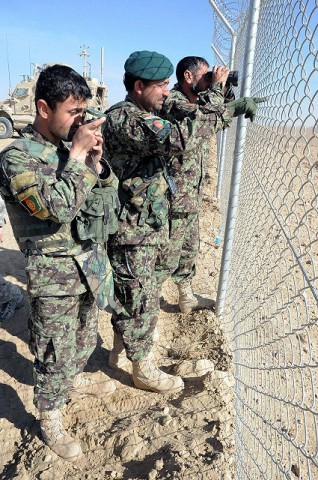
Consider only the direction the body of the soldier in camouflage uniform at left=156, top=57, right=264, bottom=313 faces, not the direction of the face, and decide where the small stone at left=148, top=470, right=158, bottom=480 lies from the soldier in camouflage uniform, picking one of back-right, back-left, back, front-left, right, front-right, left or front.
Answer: right

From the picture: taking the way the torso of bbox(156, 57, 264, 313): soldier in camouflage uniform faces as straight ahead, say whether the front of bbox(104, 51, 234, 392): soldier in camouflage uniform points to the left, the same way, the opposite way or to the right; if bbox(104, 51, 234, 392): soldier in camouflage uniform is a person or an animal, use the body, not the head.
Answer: the same way

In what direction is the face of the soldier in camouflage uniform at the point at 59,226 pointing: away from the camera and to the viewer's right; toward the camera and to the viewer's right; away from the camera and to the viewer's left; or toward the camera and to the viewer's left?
toward the camera and to the viewer's right

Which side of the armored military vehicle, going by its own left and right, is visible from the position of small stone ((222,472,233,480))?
left

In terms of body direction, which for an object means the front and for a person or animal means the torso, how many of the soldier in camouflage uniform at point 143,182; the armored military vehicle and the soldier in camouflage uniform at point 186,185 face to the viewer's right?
2

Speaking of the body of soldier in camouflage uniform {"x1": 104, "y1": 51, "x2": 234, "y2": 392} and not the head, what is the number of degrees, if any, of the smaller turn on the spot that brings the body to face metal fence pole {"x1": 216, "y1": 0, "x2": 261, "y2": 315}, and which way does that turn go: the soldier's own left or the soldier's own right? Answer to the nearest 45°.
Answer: approximately 45° to the soldier's own left

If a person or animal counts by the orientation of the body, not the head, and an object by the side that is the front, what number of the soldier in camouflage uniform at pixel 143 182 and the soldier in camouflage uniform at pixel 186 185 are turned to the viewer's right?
2

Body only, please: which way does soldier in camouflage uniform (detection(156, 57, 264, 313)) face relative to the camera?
to the viewer's right

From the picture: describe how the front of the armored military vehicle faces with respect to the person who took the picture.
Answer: facing to the left of the viewer

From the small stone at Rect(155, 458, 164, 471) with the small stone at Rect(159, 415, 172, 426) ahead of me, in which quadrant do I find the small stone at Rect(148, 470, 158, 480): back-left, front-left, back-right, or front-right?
back-left

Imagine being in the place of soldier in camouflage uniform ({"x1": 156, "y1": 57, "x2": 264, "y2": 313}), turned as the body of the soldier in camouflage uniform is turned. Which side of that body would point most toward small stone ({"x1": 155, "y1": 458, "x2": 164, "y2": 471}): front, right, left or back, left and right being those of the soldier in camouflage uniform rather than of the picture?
right

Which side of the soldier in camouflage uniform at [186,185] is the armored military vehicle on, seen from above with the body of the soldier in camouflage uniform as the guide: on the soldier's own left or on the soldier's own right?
on the soldier's own left

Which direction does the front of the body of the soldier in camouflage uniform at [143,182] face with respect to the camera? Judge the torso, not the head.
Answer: to the viewer's right

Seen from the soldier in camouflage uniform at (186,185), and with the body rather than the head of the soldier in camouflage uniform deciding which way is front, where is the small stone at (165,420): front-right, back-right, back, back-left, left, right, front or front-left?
right

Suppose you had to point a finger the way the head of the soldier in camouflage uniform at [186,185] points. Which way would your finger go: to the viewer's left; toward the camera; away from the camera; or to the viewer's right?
to the viewer's right

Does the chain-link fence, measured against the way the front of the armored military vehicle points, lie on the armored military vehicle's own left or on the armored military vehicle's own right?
on the armored military vehicle's own left

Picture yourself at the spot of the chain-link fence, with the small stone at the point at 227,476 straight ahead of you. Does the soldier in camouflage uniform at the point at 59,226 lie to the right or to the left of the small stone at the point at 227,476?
right

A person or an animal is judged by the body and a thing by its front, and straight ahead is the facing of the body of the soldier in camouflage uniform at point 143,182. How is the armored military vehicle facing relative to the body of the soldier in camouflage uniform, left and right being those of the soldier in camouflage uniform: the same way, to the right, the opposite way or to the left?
the opposite way
